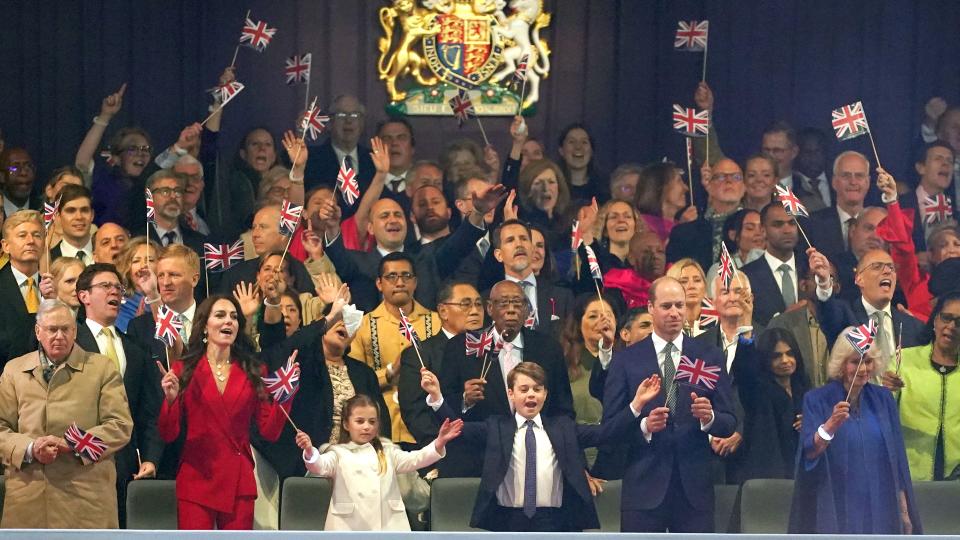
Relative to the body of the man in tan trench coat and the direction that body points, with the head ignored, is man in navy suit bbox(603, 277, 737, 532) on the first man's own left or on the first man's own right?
on the first man's own left

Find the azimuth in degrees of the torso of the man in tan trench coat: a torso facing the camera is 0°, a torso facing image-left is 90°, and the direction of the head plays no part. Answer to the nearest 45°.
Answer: approximately 0°

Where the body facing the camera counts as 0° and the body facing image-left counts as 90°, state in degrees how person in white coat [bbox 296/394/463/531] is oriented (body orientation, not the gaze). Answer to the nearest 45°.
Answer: approximately 0°
